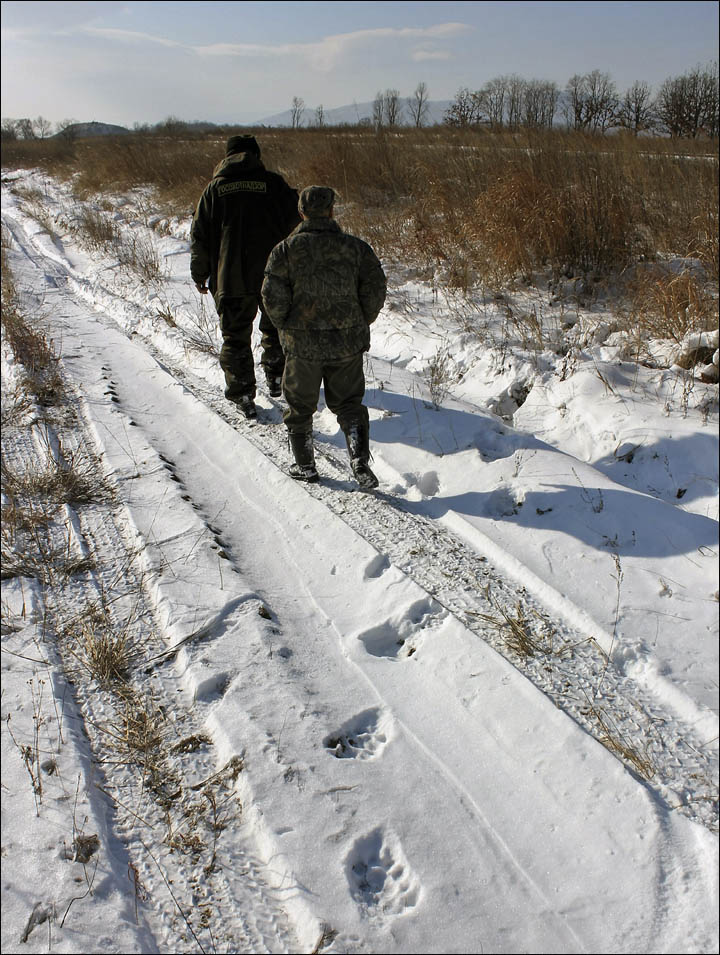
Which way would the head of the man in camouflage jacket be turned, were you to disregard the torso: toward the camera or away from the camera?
away from the camera

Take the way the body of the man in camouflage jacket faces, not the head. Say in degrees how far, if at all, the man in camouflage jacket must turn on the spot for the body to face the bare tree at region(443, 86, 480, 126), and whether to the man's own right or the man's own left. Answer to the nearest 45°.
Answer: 0° — they already face it

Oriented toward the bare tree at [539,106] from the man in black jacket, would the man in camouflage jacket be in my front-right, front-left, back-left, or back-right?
back-right

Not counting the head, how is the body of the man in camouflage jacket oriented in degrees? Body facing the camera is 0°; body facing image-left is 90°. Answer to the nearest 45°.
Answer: approximately 180°
